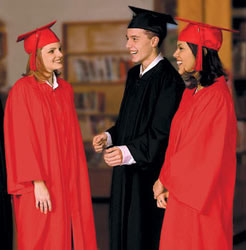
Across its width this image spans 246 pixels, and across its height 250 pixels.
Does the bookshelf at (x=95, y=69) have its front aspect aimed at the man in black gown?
yes

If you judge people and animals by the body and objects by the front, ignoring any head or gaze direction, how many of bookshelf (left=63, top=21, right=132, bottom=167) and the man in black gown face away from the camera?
0

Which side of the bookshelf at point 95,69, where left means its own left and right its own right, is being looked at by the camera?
front

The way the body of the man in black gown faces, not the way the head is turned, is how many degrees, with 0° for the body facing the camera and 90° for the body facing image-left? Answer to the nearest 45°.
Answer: approximately 45°

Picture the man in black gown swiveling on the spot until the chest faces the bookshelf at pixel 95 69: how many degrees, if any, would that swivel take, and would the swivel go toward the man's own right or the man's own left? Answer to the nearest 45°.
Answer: approximately 135° to the man's own right

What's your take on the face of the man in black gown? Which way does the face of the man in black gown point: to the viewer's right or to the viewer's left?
to the viewer's left
